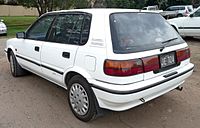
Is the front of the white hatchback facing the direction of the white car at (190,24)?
no

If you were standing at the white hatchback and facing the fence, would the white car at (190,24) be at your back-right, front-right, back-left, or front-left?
front-right

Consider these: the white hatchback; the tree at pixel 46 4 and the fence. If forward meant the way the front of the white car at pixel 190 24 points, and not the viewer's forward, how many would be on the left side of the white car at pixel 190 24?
1

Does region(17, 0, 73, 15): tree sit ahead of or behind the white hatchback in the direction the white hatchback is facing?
ahead

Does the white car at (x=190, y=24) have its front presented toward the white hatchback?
no

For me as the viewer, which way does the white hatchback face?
facing away from the viewer and to the left of the viewer

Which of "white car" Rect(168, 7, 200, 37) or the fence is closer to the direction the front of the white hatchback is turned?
the fence

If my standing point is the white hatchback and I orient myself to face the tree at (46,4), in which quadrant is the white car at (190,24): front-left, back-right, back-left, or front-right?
front-right

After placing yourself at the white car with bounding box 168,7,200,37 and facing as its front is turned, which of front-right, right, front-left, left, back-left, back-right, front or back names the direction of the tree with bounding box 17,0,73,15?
front-right

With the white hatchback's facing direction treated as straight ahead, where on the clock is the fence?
The fence is roughly at 1 o'clock from the white hatchback.

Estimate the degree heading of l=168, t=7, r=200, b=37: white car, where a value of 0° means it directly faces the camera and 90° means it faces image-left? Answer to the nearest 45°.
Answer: approximately 90°

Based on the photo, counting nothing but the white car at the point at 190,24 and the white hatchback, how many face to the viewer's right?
0
